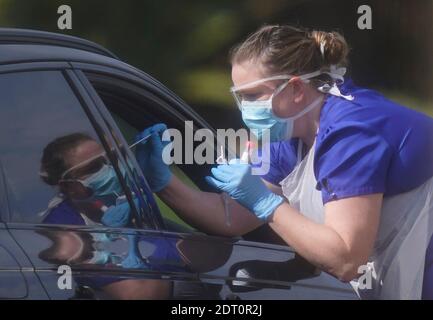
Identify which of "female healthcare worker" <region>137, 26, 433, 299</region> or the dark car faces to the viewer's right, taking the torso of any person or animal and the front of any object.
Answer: the dark car

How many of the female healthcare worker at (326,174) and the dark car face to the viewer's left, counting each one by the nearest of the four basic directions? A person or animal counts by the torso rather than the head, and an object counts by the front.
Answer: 1

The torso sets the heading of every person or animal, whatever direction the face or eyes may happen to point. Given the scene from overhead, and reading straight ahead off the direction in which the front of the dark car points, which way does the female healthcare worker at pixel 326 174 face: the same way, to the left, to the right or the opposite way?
the opposite way

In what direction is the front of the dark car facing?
to the viewer's right

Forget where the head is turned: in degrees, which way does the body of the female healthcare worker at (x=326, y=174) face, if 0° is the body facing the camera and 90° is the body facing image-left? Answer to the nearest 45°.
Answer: approximately 90°

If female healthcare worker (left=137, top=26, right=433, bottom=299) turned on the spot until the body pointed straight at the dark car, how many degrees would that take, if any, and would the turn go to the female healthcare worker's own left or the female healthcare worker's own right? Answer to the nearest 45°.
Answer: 0° — they already face it
